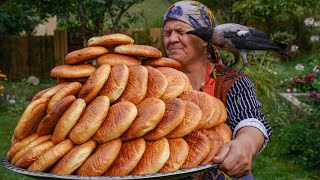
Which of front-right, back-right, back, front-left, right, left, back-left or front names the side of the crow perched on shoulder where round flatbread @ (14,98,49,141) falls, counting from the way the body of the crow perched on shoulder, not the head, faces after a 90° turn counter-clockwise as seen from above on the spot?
front-right

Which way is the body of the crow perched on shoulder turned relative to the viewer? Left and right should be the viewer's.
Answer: facing to the left of the viewer

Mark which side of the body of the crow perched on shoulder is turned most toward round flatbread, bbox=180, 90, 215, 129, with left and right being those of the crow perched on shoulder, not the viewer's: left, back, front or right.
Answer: left

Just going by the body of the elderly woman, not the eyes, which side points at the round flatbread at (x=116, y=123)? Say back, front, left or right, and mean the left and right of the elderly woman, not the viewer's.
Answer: front

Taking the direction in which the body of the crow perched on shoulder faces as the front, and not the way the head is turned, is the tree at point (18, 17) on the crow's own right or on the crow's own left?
on the crow's own right

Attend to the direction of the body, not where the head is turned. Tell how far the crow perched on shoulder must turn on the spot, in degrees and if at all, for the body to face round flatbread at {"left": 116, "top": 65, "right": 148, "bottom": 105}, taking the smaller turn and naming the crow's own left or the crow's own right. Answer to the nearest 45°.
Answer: approximately 45° to the crow's own left

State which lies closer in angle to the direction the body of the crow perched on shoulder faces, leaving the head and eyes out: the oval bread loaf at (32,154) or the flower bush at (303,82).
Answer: the oval bread loaf

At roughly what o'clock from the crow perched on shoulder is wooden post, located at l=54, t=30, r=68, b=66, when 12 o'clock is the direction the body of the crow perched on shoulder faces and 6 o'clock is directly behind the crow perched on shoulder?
The wooden post is roughly at 2 o'clock from the crow perched on shoulder.

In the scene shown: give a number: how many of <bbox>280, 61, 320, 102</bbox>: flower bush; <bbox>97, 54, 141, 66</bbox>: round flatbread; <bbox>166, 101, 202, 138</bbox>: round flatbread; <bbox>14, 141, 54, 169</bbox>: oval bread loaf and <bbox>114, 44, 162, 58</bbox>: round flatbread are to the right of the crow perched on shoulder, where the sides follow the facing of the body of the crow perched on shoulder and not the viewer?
1

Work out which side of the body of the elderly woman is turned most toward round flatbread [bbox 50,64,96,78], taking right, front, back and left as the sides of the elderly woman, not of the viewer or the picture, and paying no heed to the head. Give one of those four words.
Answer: front

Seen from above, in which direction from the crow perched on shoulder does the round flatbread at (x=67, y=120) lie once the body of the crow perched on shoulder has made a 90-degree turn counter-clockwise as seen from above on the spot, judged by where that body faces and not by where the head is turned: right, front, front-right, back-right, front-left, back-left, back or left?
front-right

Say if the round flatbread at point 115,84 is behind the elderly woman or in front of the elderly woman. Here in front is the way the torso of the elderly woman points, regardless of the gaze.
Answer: in front

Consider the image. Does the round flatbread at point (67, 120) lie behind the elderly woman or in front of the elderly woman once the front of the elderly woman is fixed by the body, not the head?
in front

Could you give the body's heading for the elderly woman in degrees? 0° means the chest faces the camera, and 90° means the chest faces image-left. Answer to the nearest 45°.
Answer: approximately 45°
